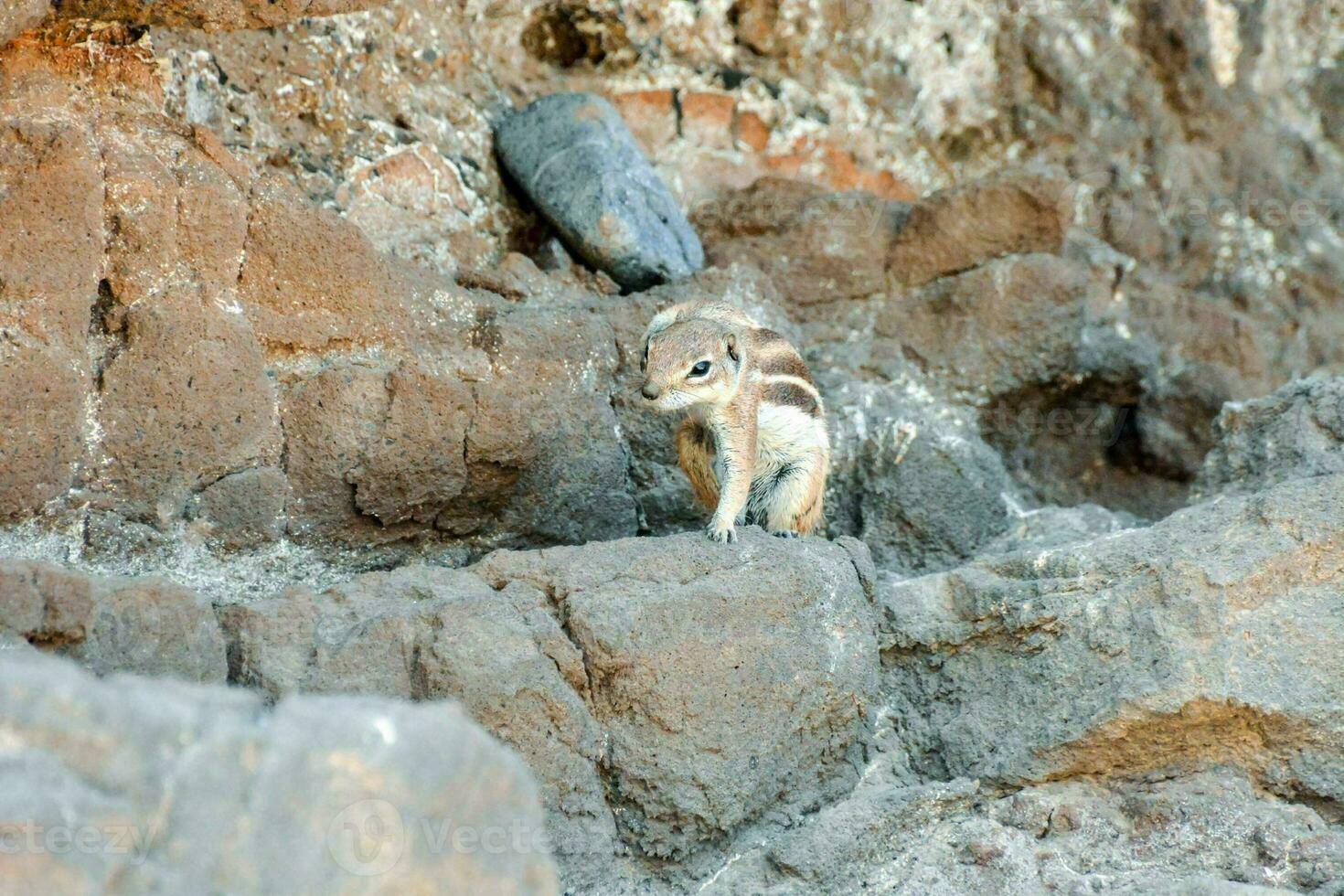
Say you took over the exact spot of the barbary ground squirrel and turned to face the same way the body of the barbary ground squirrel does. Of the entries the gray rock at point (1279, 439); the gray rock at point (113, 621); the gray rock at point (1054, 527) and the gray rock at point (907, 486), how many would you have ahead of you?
1

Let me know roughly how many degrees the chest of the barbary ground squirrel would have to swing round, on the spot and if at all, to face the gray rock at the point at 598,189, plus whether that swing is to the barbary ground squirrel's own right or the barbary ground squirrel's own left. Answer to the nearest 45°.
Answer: approximately 90° to the barbary ground squirrel's own right

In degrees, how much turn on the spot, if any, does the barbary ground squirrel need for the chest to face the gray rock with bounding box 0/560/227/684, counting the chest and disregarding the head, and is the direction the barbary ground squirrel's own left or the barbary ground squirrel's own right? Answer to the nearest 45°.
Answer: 0° — it already faces it

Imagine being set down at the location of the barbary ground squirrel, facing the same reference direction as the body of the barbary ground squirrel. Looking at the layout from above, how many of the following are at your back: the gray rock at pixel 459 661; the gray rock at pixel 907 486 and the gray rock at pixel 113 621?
1

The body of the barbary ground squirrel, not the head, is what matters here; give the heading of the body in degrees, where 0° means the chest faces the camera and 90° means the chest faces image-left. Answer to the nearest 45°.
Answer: approximately 45°

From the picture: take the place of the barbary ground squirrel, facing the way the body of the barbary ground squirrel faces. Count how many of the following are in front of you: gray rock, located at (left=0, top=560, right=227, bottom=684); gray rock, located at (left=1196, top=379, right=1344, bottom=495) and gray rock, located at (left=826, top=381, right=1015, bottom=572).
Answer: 1

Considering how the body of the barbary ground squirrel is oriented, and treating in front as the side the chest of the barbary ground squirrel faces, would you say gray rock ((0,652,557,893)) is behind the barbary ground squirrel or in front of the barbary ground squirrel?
in front

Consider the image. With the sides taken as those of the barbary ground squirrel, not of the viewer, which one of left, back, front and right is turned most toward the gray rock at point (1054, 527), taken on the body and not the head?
left

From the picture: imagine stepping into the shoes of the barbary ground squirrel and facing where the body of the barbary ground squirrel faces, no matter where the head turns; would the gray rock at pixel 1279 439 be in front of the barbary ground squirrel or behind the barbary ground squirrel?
behind

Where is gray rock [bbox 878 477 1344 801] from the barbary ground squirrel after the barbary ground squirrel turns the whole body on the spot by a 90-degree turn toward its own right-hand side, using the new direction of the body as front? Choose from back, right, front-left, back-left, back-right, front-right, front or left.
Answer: back

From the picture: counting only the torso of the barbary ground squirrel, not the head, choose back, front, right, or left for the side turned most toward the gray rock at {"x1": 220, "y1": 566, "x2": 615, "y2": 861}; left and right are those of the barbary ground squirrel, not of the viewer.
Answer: front

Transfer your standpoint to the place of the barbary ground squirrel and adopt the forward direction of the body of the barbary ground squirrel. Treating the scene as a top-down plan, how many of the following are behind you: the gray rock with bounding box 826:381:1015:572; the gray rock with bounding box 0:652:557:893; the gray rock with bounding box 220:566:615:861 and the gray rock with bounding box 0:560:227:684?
1

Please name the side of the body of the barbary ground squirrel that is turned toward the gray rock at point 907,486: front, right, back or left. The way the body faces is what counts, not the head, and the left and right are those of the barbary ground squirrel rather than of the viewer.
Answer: back
